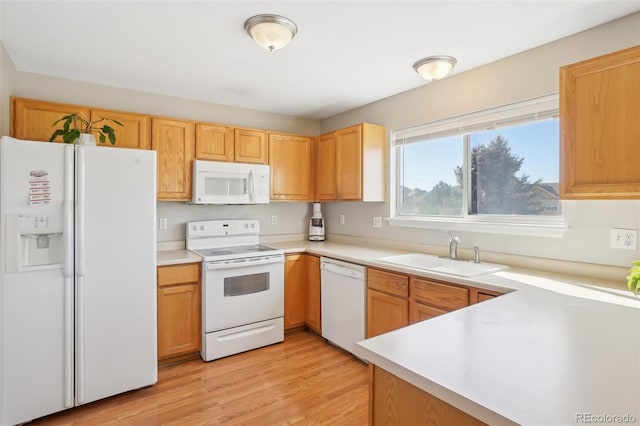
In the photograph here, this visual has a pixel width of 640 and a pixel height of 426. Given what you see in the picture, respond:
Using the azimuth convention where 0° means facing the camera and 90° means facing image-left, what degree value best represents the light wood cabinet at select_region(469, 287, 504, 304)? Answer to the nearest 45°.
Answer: approximately 45°

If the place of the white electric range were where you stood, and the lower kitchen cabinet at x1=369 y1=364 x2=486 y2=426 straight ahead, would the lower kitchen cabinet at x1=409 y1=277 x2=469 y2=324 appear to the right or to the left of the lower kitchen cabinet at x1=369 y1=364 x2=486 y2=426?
left

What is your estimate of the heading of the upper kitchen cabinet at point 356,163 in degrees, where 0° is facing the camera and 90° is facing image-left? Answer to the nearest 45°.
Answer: approximately 45°

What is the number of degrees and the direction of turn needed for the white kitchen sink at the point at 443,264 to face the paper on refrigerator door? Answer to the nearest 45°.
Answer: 0° — it already faces it

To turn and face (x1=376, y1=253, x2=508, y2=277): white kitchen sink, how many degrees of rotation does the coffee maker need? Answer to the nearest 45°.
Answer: approximately 45° to its left
